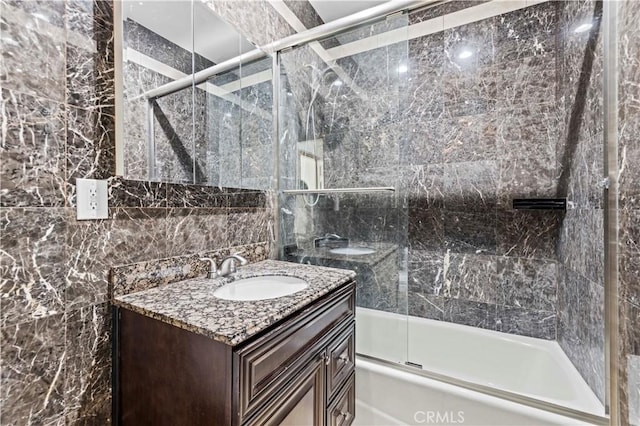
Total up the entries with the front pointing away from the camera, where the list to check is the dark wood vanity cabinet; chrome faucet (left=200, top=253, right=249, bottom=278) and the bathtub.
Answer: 0

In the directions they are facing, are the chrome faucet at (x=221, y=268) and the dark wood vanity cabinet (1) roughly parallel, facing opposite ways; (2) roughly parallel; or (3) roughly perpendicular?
roughly parallel

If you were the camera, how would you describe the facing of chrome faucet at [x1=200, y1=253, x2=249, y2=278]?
facing the viewer and to the right of the viewer

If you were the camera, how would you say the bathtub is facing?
facing the viewer and to the left of the viewer

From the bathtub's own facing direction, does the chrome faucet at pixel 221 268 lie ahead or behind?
ahead

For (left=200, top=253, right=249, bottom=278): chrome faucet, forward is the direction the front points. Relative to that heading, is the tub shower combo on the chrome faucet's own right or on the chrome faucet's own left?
on the chrome faucet's own left

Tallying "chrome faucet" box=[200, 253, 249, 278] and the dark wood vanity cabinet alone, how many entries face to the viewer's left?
0

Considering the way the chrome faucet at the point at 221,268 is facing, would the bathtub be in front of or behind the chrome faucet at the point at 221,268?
in front

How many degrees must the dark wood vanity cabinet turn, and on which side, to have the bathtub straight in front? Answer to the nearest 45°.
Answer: approximately 45° to its left

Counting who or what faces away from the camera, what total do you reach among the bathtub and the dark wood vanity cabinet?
0
